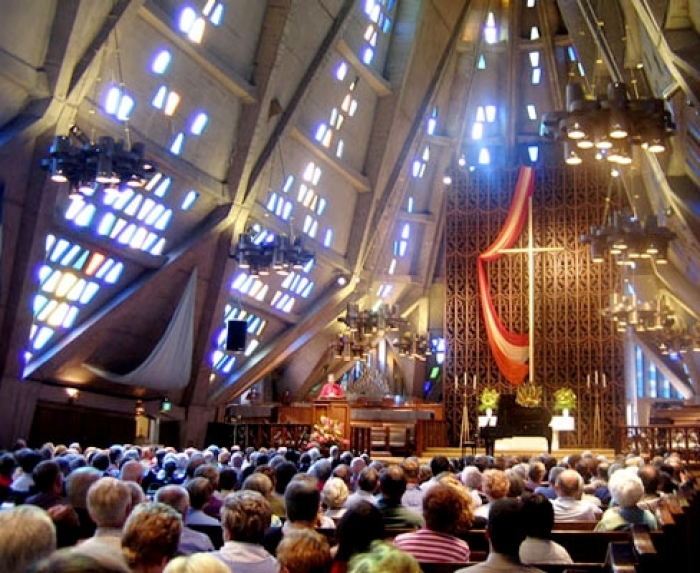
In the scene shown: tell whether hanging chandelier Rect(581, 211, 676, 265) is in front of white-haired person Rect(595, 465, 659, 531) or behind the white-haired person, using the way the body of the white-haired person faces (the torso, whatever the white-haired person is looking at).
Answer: in front

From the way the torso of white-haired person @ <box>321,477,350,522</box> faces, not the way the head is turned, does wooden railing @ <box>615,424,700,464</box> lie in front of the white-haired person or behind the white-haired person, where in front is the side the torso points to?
in front

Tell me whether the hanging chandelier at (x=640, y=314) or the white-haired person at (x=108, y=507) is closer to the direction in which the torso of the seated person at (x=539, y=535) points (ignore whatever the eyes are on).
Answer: the hanging chandelier

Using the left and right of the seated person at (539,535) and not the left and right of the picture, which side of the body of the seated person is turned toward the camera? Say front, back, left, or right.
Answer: back

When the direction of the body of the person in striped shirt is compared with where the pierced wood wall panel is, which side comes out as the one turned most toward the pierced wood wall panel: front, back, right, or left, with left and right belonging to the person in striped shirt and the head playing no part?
front

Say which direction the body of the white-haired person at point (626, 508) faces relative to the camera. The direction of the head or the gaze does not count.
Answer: away from the camera

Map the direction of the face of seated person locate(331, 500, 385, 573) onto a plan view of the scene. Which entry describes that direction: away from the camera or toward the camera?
away from the camera

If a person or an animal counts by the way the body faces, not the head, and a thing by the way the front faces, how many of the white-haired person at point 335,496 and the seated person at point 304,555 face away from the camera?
2

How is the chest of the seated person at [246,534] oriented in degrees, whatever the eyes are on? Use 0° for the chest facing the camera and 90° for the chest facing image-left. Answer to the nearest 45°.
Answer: approximately 180°

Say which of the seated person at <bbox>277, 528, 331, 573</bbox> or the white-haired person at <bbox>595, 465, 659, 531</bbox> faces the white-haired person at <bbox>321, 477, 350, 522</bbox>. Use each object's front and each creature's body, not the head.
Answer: the seated person

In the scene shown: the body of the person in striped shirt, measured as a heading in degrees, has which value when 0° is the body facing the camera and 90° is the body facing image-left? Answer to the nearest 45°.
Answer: approximately 180°

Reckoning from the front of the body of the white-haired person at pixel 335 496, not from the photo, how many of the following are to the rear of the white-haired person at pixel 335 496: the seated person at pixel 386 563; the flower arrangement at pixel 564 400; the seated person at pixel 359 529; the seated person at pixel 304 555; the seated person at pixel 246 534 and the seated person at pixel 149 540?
5

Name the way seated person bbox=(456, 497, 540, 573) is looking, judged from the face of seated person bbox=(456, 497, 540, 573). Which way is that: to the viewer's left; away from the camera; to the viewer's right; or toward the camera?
away from the camera
